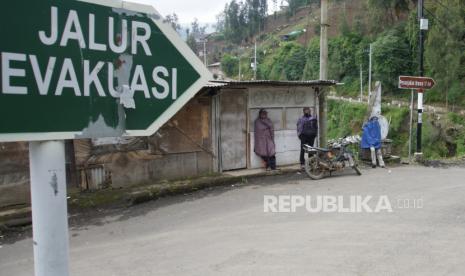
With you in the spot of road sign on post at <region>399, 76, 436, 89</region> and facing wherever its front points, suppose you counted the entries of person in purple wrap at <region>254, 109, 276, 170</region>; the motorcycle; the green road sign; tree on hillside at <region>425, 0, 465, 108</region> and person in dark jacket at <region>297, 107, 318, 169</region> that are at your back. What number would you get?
1

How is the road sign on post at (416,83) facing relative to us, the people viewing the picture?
facing the viewer

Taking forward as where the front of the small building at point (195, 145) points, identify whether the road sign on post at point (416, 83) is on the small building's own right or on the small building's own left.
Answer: on the small building's own left

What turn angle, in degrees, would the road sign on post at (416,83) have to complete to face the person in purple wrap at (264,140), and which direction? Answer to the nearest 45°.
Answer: approximately 45° to its right

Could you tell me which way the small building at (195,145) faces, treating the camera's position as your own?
facing the viewer and to the right of the viewer

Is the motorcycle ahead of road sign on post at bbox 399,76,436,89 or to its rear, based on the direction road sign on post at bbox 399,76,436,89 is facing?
ahead

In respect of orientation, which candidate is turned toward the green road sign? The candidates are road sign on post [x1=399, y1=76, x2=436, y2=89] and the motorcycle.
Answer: the road sign on post

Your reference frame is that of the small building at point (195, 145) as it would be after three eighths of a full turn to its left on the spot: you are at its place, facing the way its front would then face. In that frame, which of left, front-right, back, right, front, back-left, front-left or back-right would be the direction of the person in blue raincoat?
right

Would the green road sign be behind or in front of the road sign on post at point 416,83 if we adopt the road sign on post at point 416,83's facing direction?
in front

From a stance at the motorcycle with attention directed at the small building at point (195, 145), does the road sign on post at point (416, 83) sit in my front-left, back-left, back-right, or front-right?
back-right

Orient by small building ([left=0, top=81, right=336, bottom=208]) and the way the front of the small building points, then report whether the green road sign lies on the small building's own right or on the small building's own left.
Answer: on the small building's own right
